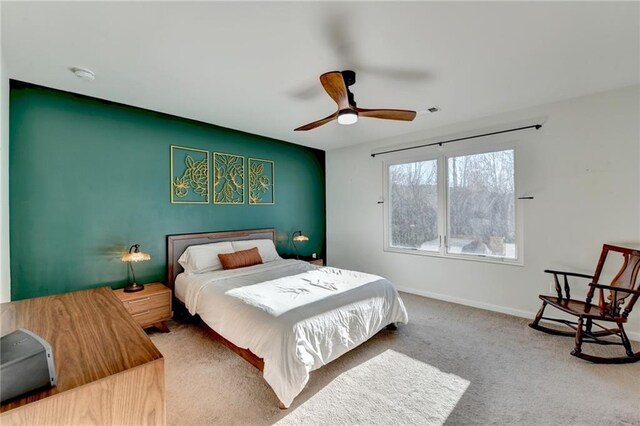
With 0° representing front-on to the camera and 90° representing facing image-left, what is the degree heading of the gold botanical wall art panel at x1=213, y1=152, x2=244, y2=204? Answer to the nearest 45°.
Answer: approximately 315°

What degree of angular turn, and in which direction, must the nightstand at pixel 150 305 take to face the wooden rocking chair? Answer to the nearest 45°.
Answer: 0° — it already faces it

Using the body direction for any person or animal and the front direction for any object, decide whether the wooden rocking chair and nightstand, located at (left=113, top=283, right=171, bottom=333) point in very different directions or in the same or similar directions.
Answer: very different directions

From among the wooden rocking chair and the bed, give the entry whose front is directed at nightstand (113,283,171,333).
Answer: the wooden rocking chair

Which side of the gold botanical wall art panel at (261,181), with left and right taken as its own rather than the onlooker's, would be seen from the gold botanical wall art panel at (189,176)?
right

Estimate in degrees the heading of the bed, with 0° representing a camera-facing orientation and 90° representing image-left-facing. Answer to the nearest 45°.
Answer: approximately 315°

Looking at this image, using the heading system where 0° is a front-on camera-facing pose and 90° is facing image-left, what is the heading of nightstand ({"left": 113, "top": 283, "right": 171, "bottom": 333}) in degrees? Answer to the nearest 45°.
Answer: approximately 315°

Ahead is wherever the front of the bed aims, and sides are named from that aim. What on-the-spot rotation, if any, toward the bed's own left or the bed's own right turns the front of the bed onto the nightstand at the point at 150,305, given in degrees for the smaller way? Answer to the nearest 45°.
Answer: approximately 180°
